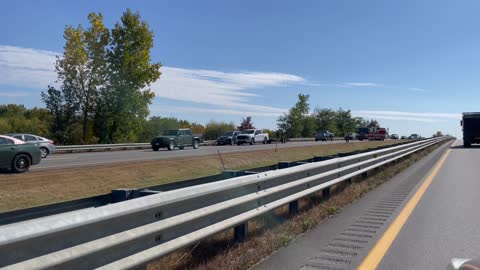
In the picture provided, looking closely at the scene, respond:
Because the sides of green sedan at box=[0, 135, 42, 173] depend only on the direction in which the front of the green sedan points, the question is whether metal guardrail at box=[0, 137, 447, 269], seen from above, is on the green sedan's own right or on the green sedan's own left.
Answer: on the green sedan's own left

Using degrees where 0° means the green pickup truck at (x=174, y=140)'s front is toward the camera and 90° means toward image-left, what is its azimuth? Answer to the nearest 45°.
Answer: approximately 45°

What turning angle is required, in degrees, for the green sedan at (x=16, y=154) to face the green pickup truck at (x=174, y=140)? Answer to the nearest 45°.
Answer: approximately 135° to its right

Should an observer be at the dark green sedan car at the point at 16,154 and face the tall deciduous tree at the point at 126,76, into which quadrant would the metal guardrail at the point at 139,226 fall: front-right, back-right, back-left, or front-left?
back-right

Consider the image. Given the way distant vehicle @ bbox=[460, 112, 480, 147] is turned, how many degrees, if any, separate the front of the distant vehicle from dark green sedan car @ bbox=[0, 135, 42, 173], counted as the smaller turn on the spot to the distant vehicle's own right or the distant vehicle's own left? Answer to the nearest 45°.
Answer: approximately 135° to the distant vehicle's own left

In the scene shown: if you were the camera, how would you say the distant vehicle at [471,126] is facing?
facing away from the viewer

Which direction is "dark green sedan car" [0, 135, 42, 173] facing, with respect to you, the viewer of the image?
facing to the left of the viewer

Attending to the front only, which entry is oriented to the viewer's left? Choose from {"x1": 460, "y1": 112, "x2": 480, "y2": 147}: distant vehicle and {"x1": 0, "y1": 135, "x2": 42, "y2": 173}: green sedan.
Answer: the green sedan

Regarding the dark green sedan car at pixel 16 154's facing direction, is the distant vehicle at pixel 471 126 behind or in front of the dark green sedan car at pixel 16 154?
behind

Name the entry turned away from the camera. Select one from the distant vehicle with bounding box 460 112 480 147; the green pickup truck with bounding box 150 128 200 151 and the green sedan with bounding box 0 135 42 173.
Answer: the distant vehicle
